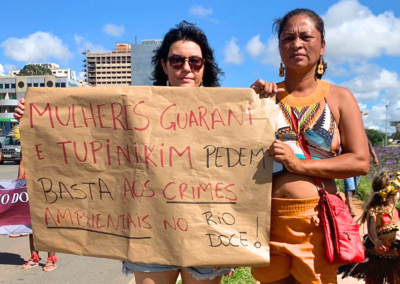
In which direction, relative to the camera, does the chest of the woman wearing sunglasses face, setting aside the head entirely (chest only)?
toward the camera

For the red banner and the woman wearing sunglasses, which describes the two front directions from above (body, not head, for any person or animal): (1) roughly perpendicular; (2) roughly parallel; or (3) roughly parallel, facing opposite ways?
roughly parallel

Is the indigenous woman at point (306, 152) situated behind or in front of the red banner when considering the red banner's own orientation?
in front

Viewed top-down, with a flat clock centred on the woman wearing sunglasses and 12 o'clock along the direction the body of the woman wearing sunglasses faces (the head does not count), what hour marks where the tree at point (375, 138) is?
The tree is roughly at 7 o'clock from the woman wearing sunglasses.

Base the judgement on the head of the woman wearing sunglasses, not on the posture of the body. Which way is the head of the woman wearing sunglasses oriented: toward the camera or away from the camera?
toward the camera

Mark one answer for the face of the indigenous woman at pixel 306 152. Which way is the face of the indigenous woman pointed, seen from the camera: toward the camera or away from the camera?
toward the camera

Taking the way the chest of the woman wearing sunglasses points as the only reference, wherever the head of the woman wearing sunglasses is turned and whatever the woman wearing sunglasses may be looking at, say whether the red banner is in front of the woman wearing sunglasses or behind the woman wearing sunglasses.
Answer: behind

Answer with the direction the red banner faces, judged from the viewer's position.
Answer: facing the viewer

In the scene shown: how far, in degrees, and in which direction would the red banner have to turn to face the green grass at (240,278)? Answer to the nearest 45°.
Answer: approximately 45° to its left

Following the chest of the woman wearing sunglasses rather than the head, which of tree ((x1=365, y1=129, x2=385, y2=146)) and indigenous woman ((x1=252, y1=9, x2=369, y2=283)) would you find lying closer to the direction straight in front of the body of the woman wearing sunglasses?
the indigenous woman
